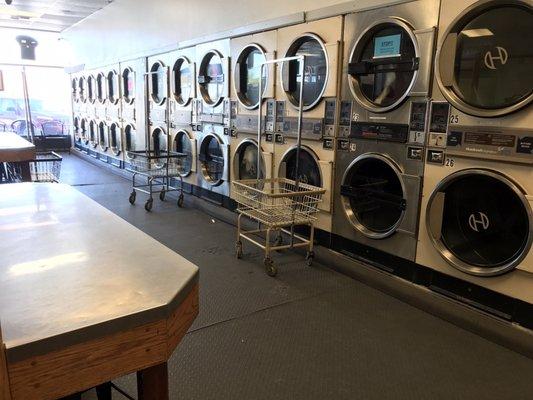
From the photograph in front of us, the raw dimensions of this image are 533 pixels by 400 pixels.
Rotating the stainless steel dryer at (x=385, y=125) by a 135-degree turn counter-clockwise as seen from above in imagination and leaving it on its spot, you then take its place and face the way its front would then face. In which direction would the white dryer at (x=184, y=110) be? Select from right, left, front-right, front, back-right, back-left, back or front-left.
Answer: back-left

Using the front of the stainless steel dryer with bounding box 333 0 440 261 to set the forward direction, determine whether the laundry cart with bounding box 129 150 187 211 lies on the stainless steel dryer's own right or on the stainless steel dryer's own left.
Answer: on the stainless steel dryer's own right

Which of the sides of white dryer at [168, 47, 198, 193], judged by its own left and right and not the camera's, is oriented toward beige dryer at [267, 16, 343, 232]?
left

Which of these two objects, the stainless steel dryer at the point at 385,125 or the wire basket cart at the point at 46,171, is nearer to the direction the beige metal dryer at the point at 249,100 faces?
the wire basket cart

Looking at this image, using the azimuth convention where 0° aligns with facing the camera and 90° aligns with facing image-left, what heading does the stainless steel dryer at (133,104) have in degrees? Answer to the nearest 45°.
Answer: approximately 45°

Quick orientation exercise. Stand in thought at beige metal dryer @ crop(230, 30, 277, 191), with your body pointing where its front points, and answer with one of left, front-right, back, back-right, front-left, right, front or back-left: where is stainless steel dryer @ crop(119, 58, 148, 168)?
right

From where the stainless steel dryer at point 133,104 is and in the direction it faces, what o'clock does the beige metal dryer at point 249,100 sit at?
the beige metal dryer at point 249,100 is roughly at 10 o'clock from the stainless steel dryer at point 133,104.

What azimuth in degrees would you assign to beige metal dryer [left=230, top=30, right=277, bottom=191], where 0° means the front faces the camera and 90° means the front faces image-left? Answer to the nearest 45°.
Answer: approximately 45°

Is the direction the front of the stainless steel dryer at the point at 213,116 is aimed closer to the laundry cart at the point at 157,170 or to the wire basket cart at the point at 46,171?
the wire basket cart

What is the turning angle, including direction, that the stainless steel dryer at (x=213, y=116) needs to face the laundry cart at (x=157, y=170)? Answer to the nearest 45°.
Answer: approximately 90° to its right
